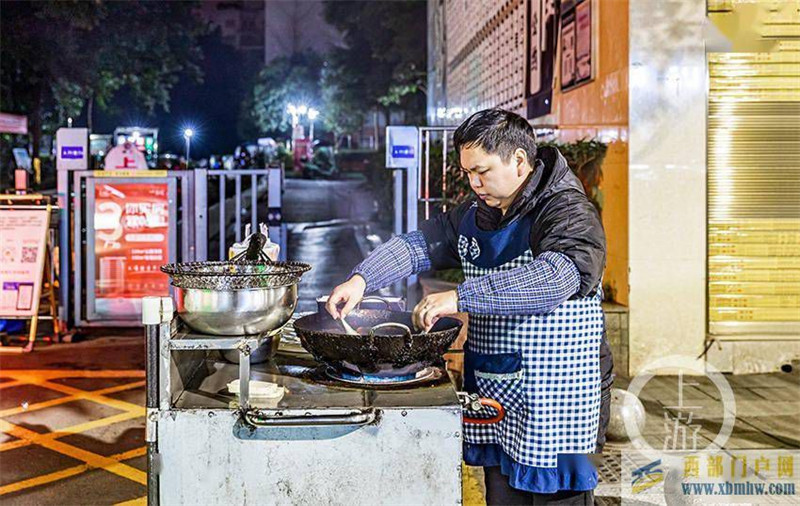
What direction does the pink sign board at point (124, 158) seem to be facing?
toward the camera

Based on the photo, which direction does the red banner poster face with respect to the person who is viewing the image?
facing the viewer

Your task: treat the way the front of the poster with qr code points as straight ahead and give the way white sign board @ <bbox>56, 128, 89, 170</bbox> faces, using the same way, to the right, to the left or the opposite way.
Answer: the same way

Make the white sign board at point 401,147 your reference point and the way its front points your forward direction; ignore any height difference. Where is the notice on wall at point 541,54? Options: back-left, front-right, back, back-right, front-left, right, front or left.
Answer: back-left

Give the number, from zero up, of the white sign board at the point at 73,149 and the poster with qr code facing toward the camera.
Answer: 2

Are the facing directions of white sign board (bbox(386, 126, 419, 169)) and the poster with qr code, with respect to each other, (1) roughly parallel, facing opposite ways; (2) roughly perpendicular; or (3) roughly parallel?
roughly parallel

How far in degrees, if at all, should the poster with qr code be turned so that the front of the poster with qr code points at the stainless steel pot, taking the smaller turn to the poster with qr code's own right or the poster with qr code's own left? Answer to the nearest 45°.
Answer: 0° — it already faces it

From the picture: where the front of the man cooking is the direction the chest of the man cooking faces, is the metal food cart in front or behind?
in front

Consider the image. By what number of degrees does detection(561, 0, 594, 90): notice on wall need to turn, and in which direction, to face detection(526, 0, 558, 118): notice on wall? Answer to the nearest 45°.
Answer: approximately 135° to its right

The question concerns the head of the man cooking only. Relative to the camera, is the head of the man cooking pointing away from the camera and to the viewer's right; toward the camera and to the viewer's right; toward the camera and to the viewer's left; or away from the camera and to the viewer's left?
toward the camera and to the viewer's left

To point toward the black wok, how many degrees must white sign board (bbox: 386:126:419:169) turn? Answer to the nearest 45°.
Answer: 0° — it already faces it

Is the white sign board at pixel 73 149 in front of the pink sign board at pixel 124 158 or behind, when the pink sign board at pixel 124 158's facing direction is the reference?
in front

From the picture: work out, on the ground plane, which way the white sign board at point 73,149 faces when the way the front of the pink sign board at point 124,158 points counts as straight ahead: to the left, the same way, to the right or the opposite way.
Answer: the same way

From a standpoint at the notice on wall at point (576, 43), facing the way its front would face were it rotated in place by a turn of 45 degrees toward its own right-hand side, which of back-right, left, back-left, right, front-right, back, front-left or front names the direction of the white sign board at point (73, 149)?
front

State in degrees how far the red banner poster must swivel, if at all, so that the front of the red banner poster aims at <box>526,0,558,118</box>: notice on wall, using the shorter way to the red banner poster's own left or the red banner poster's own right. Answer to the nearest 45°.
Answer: approximately 90° to the red banner poster's own left

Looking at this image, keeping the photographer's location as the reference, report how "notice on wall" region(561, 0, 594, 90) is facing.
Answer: facing the viewer and to the left of the viewer
